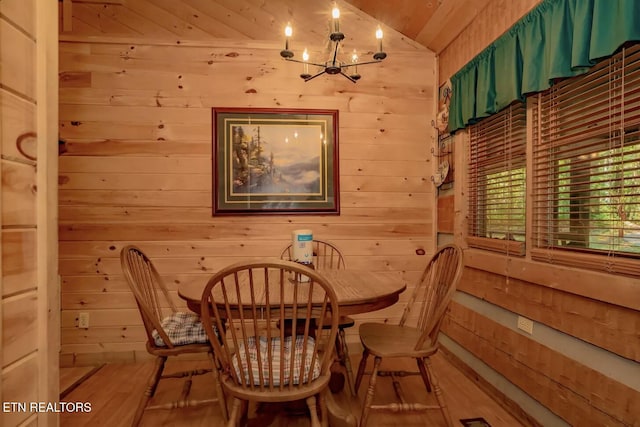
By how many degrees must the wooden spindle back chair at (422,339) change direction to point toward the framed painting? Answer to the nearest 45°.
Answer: approximately 45° to its right

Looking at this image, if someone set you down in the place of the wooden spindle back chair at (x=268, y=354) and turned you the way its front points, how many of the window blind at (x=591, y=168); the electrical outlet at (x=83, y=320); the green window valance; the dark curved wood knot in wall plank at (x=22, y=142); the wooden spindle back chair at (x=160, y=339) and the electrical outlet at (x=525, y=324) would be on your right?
3

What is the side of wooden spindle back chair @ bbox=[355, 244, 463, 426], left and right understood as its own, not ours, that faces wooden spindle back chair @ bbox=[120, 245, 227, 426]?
front

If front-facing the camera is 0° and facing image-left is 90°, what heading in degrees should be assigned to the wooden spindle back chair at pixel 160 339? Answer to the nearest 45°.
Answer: approximately 270°

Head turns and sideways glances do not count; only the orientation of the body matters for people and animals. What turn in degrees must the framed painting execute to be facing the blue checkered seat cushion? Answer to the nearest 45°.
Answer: approximately 45° to its right

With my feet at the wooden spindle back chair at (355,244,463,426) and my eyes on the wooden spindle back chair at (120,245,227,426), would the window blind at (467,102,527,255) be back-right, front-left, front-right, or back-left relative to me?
back-right

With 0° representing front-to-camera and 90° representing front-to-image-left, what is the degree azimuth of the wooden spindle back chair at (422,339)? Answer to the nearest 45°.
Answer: approximately 90°

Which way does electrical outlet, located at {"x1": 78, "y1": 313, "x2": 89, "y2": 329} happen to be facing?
toward the camera

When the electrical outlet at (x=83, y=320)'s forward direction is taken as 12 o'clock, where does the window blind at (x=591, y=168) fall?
The window blind is roughly at 11 o'clock from the electrical outlet.

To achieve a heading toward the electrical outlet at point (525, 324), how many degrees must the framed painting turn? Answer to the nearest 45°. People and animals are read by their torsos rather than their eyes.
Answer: approximately 45° to its left

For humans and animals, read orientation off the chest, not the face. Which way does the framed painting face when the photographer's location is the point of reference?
facing the viewer

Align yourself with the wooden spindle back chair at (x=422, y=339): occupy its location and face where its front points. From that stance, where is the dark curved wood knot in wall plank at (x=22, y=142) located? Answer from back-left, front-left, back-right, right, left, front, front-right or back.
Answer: front-left

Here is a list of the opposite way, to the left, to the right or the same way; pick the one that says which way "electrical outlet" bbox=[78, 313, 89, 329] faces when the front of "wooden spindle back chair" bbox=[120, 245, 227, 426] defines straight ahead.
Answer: to the right

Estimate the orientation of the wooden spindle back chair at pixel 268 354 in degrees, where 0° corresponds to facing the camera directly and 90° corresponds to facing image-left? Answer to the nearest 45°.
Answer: approximately 180°

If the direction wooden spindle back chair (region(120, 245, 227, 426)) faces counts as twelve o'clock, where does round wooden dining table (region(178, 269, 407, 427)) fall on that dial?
The round wooden dining table is roughly at 1 o'clock from the wooden spindle back chair.

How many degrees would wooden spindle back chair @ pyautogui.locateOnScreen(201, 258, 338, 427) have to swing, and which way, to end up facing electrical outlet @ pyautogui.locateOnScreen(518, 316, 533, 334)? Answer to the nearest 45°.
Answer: approximately 90° to its right

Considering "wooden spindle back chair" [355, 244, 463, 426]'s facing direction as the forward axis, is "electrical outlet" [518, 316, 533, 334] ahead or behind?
behind
